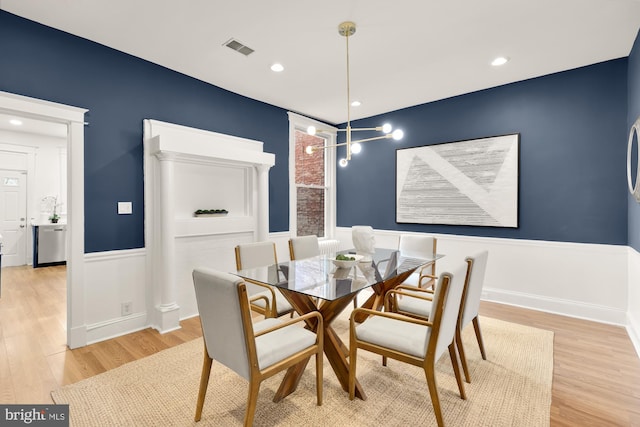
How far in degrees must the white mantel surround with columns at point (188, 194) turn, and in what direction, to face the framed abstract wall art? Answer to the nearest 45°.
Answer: approximately 45° to its left

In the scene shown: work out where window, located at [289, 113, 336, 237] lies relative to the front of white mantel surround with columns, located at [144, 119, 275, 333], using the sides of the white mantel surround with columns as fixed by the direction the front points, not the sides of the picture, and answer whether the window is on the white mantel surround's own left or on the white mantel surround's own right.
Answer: on the white mantel surround's own left

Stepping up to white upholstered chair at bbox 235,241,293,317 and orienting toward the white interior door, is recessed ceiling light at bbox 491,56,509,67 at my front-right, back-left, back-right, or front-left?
back-right

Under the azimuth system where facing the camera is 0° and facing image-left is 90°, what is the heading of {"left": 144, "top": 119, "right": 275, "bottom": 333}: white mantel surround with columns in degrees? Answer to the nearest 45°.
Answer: approximately 315°

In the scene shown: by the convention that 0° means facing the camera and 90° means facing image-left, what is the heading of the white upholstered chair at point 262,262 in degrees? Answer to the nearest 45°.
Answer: approximately 315°

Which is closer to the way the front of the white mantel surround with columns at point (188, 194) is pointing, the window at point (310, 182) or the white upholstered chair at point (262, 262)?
the white upholstered chair

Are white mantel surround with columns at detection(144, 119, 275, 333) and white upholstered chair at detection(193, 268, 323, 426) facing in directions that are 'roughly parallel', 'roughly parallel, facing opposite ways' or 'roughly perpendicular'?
roughly perpendicular

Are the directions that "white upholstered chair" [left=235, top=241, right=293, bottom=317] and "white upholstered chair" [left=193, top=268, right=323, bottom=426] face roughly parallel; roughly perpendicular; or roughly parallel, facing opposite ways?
roughly perpendicular

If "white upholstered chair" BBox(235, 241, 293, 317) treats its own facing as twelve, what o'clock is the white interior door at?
The white interior door is roughly at 6 o'clock from the white upholstered chair.

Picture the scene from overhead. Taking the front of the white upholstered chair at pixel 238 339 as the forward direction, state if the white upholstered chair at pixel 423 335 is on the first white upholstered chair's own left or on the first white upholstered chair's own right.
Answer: on the first white upholstered chair's own right

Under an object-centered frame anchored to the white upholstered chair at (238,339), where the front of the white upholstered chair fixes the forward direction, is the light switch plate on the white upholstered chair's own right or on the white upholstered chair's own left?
on the white upholstered chair's own left

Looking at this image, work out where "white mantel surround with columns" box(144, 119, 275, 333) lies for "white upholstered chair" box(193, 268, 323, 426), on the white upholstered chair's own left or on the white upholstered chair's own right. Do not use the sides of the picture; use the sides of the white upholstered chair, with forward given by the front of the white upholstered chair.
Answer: on the white upholstered chair's own left

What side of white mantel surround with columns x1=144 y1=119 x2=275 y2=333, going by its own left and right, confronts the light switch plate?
right
